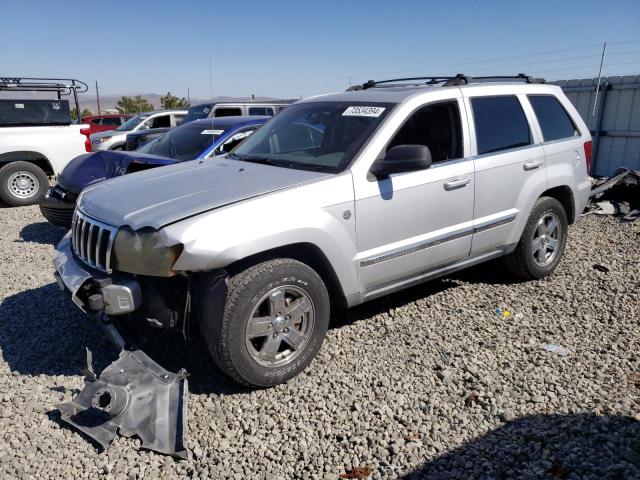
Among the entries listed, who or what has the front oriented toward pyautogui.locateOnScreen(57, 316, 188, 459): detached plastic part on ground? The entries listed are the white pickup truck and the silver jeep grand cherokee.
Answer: the silver jeep grand cherokee

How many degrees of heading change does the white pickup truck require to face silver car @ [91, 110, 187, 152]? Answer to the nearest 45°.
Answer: approximately 90° to its right

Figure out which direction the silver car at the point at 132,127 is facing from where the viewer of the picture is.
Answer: facing the viewer and to the left of the viewer

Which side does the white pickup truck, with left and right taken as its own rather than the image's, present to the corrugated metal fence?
back

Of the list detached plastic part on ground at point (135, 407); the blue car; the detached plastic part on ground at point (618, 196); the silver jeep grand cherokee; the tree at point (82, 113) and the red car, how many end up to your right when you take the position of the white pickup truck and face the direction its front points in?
2

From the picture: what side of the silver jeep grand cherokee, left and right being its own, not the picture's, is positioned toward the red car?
right

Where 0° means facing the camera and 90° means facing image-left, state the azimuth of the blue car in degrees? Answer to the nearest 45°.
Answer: approximately 45°

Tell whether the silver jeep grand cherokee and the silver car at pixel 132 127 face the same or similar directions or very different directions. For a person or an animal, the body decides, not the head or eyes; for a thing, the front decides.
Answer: same or similar directions

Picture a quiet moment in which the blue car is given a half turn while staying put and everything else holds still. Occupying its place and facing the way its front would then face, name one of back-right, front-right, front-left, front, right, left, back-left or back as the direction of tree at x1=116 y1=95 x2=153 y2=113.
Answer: front-left

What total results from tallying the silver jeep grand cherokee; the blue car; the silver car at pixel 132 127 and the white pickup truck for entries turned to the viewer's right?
0

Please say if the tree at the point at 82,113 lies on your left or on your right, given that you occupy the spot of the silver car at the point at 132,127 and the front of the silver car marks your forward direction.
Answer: on your right

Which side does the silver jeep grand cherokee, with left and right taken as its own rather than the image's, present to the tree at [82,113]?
right

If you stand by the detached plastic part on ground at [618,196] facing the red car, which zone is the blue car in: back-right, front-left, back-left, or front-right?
front-left

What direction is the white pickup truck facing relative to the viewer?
to the viewer's left

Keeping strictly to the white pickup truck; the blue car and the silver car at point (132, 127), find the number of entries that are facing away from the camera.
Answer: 0

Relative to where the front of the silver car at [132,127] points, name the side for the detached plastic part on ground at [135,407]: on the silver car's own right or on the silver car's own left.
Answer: on the silver car's own left

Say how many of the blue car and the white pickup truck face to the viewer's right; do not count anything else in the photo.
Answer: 0
